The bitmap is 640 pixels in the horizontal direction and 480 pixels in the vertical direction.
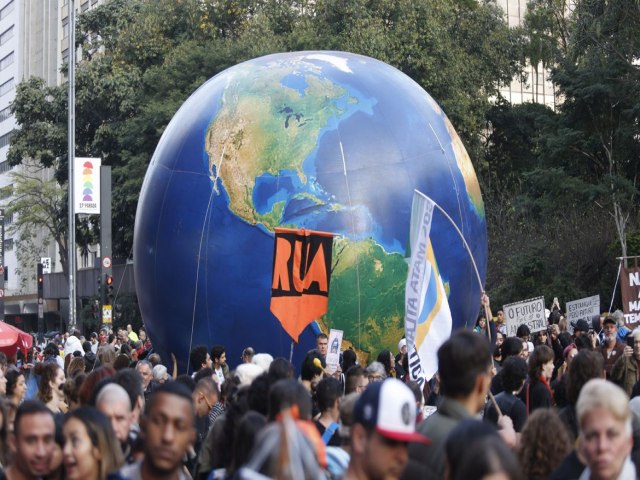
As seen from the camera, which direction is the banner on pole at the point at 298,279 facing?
toward the camera

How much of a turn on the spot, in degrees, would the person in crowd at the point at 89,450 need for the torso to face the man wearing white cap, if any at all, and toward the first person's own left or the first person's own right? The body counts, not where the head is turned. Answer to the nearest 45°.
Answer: approximately 90° to the first person's own left

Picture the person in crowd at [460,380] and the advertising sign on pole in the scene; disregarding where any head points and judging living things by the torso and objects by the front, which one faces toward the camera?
the advertising sign on pole

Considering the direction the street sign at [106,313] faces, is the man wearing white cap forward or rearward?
forward

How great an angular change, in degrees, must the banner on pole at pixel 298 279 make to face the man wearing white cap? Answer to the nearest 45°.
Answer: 0° — it already faces them

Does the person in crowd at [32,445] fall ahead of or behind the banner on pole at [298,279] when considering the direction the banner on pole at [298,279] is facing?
ahead

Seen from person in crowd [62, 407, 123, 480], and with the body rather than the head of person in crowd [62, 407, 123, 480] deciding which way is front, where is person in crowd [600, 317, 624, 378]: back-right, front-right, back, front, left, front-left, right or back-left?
back

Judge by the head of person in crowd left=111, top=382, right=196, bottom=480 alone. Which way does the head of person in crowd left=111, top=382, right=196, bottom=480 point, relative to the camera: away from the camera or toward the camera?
toward the camera

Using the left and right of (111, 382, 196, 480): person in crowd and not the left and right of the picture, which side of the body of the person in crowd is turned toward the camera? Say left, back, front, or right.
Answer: front

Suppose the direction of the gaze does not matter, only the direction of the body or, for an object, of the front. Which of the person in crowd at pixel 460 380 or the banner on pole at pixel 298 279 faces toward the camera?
the banner on pole

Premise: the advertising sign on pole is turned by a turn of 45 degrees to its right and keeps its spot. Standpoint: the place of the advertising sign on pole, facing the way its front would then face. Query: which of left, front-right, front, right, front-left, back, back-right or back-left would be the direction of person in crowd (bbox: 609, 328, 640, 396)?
front-left

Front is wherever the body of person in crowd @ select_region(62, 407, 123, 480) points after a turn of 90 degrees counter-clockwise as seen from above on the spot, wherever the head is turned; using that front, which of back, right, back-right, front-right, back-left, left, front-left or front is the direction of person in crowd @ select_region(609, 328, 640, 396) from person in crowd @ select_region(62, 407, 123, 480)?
left

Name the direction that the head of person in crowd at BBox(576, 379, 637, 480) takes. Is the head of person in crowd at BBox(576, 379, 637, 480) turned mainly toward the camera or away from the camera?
toward the camera

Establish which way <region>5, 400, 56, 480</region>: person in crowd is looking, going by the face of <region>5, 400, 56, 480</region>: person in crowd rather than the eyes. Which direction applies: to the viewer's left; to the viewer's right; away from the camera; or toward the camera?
toward the camera

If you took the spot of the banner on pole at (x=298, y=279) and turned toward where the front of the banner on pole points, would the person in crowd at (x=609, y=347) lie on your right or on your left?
on your left

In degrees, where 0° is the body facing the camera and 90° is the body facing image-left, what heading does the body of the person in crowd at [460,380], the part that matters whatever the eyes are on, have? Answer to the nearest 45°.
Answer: approximately 225°
